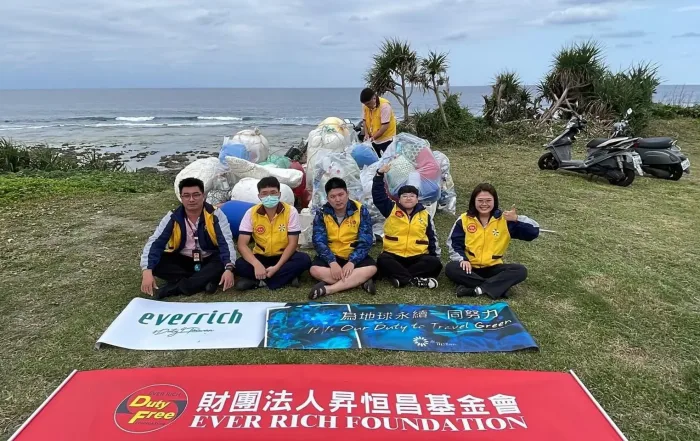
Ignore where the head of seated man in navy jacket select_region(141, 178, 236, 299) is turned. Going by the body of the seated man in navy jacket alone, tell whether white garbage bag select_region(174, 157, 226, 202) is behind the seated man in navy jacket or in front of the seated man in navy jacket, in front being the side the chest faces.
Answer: behind

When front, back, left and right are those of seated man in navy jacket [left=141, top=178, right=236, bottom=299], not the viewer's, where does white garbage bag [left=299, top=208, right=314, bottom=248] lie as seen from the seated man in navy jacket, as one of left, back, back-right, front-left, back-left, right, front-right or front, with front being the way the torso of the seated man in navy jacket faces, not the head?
back-left

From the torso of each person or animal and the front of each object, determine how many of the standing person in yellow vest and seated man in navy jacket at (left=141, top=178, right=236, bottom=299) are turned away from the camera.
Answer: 0

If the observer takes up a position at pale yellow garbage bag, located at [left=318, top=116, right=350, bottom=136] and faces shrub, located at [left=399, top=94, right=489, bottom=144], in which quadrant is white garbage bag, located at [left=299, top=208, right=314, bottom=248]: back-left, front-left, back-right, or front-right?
back-right

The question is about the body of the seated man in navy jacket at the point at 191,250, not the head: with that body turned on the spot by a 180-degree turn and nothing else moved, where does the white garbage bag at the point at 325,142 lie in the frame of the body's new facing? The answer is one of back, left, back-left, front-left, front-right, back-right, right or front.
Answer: front-right

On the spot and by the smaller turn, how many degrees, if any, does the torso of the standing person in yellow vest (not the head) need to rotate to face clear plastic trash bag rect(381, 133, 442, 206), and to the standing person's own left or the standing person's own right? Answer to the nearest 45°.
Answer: approximately 45° to the standing person's own left

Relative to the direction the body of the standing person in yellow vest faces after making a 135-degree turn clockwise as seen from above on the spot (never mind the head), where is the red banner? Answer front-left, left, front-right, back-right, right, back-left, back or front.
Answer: back

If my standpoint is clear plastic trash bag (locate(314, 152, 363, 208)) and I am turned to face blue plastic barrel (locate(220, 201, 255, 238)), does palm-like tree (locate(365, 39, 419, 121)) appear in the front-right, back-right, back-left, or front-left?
back-right

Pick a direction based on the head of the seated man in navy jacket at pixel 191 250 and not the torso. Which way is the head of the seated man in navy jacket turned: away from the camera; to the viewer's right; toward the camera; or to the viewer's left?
toward the camera

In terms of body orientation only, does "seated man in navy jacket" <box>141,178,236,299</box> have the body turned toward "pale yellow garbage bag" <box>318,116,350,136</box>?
no

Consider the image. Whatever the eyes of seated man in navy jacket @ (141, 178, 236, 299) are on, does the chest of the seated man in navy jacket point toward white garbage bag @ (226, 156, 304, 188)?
no

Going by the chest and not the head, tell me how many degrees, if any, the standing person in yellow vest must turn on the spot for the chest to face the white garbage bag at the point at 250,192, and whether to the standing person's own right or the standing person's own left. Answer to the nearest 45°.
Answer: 0° — they already face it

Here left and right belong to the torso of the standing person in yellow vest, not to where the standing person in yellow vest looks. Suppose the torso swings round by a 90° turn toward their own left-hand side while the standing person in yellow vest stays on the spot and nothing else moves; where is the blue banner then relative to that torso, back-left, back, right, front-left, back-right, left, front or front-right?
front-right

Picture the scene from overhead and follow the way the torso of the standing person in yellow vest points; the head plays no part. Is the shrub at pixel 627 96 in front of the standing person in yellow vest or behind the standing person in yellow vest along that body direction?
behind

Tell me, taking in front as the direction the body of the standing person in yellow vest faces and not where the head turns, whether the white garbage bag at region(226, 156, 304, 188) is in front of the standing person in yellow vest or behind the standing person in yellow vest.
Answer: in front

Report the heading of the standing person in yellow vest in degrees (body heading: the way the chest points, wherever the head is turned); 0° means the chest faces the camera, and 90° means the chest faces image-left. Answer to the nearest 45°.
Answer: approximately 45°

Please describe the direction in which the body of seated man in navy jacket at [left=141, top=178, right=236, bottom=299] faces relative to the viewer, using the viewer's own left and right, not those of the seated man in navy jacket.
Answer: facing the viewer
